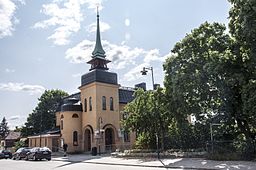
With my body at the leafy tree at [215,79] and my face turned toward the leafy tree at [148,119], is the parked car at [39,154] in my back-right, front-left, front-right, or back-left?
front-left

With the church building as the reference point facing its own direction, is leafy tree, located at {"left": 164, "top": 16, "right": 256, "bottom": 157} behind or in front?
in front

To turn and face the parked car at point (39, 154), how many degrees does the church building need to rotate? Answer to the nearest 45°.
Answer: approximately 90° to its right

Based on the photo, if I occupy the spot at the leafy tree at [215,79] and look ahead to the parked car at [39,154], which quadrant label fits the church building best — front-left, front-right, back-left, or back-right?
front-right

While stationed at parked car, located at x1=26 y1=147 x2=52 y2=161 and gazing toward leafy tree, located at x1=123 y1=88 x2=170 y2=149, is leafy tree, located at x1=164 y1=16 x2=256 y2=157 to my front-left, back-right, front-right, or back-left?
front-right

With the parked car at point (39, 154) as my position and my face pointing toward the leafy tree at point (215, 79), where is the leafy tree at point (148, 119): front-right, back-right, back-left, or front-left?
front-left

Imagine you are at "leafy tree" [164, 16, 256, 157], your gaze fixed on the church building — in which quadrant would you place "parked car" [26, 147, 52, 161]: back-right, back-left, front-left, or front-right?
front-left

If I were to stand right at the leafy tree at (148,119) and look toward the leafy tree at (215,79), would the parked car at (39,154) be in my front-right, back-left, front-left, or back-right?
back-right

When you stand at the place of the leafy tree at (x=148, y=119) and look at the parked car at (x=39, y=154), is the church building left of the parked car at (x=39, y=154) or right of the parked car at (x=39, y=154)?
right

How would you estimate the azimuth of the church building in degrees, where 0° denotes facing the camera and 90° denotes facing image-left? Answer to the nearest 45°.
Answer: approximately 315°

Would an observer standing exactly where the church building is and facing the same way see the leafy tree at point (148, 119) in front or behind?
in front
